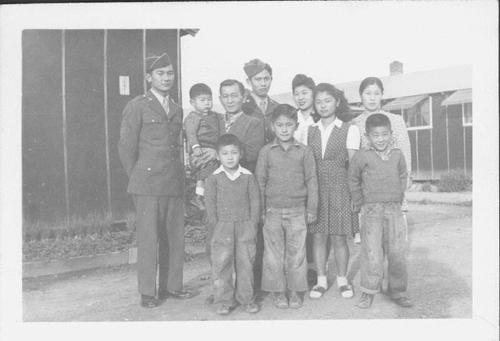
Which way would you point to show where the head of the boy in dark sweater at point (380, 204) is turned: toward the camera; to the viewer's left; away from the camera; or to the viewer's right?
toward the camera

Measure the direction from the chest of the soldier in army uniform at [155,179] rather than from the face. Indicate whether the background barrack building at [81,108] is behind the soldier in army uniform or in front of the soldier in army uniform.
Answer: behind

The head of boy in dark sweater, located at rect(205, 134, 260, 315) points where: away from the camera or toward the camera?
toward the camera

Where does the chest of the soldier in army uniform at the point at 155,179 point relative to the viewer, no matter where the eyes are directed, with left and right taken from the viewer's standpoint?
facing the viewer and to the right of the viewer

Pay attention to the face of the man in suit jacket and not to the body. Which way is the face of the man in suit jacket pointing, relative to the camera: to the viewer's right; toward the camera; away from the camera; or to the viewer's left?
toward the camera

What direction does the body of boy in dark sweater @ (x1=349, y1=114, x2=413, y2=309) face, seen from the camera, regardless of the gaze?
toward the camera
